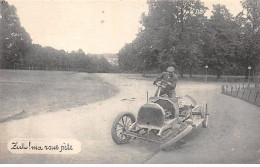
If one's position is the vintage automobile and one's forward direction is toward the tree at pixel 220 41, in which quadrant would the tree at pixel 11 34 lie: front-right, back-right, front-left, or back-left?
front-left

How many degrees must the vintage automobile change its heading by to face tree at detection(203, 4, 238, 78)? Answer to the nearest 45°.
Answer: approximately 135° to its right

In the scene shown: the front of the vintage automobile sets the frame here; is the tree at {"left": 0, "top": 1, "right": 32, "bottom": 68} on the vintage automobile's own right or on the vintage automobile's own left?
on the vintage automobile's own right

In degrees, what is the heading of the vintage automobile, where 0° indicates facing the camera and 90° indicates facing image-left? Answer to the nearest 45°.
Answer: approximately 45°
